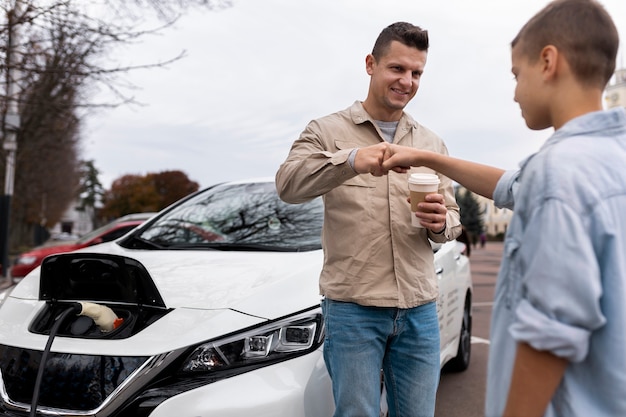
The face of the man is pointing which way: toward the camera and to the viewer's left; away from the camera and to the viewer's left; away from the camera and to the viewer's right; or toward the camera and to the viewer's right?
toward the camera and to the viewer's right

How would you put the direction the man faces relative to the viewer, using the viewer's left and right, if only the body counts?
facing the viewer and to the right of the viewer

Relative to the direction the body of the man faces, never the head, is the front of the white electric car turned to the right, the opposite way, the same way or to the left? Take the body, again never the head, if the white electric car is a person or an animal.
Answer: to the right

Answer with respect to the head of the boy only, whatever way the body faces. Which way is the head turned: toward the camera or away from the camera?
away from the camera

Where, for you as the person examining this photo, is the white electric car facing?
facing the viewer and to the left of the viewer

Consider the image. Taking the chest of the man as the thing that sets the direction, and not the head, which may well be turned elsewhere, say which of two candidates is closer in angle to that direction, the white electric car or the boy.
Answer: the boy

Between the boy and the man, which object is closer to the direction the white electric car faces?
the boy

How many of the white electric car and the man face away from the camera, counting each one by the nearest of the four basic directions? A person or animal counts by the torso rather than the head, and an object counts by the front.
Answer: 0

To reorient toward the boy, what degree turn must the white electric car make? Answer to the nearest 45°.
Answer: approximately 90° to its left

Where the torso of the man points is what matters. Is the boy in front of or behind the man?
in front
